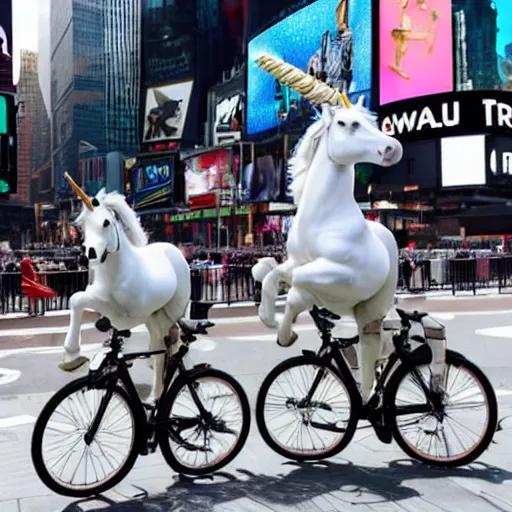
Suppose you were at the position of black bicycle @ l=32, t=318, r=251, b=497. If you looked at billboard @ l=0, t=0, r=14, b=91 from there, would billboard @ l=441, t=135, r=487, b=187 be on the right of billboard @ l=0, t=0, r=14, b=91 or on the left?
right

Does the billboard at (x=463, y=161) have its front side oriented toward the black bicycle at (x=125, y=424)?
yes

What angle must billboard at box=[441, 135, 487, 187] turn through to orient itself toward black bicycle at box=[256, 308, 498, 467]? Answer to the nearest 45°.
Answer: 0° — it already faces it

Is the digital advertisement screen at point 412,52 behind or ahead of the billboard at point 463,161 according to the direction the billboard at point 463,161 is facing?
behind

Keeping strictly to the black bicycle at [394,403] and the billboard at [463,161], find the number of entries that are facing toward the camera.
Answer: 1

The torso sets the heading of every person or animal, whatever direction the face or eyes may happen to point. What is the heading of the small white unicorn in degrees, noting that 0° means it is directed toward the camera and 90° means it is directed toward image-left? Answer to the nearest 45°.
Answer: approximately 45°
